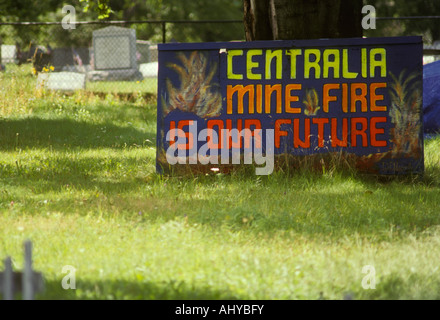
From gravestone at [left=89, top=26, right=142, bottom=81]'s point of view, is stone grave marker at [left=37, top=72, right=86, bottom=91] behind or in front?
in front

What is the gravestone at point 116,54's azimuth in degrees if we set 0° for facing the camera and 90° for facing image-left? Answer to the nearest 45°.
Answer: approximately 0°

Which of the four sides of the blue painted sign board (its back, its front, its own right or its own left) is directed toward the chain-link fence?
back

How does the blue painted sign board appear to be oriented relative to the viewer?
toward the camera

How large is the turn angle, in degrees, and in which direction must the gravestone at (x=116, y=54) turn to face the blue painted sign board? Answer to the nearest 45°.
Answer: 0° — it already faces it

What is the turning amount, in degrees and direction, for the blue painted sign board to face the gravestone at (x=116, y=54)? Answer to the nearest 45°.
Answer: approximately 180°

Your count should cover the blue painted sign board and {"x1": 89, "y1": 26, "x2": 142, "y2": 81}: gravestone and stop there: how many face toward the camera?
2

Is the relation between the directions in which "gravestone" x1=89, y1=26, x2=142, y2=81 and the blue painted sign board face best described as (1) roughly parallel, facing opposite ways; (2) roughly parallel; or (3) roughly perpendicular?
roughly parallel

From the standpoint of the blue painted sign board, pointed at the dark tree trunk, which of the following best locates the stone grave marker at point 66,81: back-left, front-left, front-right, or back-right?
front-left
